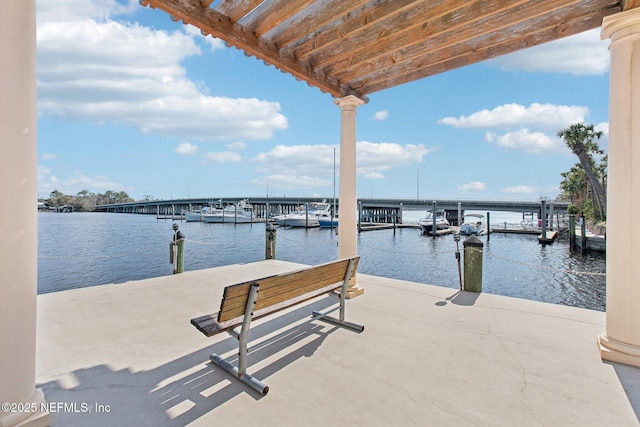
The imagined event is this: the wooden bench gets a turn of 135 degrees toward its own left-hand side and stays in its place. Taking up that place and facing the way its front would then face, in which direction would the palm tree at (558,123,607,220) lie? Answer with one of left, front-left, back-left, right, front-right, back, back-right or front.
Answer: back-left

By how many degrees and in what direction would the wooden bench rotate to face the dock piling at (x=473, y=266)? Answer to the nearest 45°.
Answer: approximately 90° to its right

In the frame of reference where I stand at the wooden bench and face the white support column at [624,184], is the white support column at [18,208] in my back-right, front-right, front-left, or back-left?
back-right

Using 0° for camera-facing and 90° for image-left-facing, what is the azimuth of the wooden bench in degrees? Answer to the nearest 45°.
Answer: approximately 135°

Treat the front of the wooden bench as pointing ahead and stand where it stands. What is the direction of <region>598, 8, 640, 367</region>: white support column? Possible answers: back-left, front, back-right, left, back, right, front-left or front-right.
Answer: back-right

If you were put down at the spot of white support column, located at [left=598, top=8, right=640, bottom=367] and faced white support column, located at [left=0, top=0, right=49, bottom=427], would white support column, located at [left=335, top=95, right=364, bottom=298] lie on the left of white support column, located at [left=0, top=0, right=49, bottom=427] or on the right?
right

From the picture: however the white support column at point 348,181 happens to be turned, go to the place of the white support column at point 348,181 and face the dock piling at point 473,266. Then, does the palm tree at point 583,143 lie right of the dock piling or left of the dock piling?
left

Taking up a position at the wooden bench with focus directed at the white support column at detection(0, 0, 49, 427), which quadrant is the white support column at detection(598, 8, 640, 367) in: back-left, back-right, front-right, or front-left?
back-left

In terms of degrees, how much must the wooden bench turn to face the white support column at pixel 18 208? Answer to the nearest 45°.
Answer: approximately 90° to its left
